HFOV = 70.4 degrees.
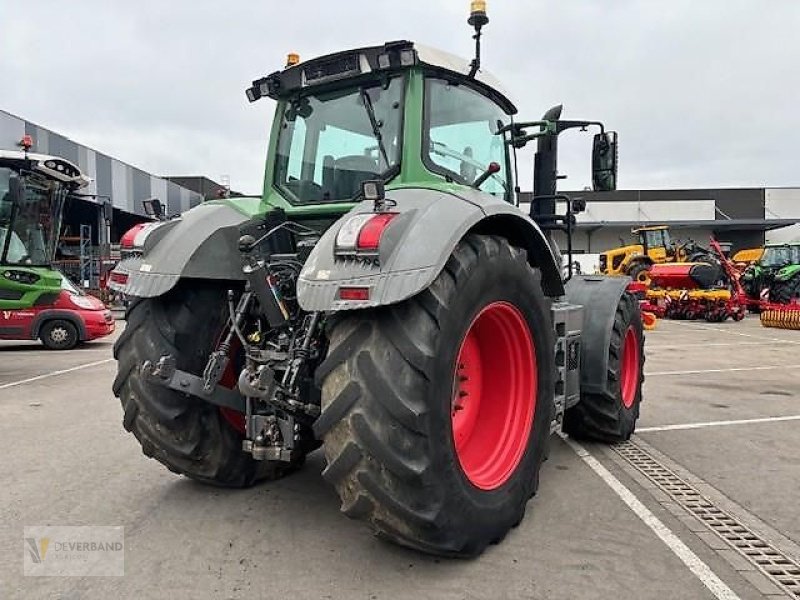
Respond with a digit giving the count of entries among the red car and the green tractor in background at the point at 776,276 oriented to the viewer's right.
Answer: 1

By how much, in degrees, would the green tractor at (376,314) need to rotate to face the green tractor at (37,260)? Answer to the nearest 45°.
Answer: approximately 90° to its left

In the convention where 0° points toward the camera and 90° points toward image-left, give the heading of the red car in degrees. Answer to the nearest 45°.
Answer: approximately 270°

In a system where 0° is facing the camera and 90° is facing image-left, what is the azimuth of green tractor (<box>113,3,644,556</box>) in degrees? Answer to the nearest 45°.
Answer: approximately 225°

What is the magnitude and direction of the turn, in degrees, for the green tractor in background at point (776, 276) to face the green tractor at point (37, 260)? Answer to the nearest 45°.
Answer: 0° — it already faces it

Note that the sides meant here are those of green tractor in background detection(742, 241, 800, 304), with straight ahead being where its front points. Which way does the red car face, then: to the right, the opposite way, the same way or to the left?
the opposite way

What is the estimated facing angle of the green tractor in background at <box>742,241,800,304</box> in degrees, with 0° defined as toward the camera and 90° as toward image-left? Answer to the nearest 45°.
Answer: approximately 45°

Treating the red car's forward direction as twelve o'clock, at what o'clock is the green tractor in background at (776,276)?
The green tractor in background is roughly at 12 o'clock from the red car.

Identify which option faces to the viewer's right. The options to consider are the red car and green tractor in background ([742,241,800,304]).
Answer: the red car
